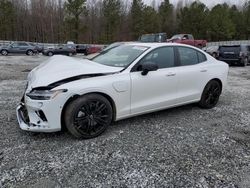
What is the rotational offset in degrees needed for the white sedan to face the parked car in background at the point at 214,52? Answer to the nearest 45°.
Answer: approximately 180°

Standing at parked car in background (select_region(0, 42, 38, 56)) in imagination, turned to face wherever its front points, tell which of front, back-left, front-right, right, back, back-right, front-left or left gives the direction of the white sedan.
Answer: left

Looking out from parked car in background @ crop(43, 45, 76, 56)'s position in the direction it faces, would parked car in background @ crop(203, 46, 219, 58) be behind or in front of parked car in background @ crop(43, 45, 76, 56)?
behind

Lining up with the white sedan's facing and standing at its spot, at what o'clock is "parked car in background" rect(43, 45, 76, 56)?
The parked car in background is roughly at 4 o'clock from the white sedan.

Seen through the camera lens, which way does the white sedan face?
facing the viewer and to the left of the viewer

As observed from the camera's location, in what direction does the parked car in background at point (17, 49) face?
facing to the left of the viewer

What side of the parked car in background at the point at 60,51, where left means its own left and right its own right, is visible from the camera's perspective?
left

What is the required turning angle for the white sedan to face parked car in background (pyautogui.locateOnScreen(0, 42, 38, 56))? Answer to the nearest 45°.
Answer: approximately 90° to its right

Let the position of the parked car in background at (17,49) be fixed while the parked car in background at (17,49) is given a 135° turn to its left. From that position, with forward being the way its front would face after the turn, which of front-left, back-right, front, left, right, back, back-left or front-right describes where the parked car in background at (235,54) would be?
front
